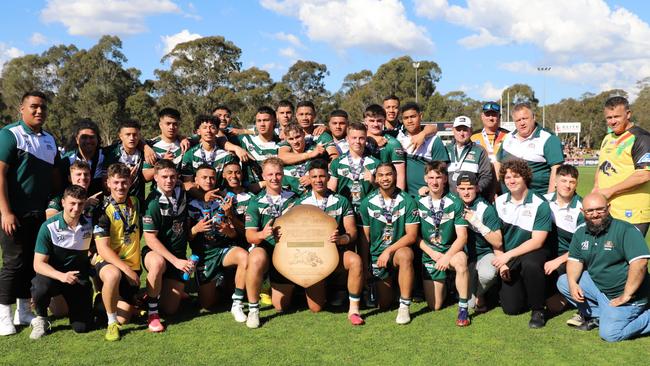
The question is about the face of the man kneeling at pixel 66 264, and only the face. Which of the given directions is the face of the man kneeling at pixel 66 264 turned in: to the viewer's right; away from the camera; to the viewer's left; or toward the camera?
toward the camera

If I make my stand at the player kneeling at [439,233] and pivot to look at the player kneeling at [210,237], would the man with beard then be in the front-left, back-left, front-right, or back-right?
back-left

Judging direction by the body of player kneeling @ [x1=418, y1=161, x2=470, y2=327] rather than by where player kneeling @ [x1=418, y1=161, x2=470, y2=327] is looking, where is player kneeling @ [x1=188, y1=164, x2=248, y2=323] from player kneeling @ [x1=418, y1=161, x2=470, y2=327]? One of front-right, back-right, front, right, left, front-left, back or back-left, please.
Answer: right

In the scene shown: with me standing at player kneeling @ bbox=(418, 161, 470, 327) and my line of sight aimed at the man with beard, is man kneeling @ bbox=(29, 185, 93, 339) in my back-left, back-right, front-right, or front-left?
back-right

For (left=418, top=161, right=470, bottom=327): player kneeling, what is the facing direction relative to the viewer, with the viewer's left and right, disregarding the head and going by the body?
facing the viewer

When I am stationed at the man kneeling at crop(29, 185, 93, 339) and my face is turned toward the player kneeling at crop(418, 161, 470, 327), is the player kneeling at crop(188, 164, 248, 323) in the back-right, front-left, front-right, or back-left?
front-left

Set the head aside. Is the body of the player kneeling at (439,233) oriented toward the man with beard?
no

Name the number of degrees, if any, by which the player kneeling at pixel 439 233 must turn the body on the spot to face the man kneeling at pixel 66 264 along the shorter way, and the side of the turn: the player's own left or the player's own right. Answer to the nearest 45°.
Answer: approximately 90° to the player's own right

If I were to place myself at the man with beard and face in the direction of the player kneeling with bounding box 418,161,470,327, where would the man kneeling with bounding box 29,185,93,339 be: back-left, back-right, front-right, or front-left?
front-left

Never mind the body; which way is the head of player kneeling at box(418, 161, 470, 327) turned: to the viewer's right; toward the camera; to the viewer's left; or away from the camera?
toward the camera

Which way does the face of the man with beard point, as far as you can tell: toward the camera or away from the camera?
toward the camera
